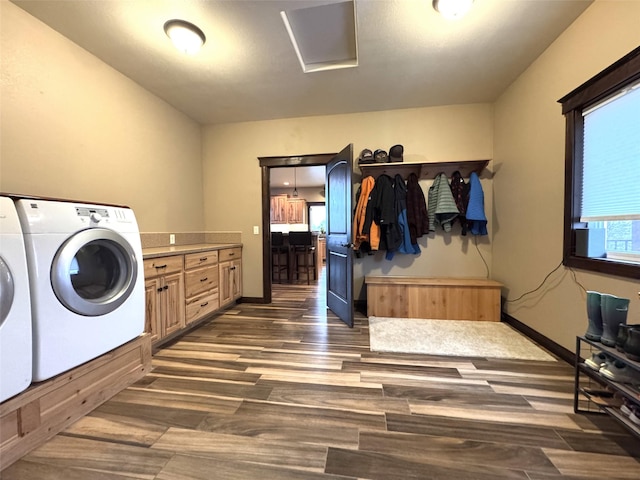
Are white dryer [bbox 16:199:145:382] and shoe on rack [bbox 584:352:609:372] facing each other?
yes

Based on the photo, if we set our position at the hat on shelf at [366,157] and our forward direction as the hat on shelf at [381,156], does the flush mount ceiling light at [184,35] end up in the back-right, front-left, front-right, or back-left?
back-right

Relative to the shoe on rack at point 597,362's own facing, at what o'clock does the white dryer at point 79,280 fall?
The white dryer is roughly at 12 o'clock from the shoe on rack.

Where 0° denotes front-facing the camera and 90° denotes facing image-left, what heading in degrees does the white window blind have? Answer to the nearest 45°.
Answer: approximately 45°

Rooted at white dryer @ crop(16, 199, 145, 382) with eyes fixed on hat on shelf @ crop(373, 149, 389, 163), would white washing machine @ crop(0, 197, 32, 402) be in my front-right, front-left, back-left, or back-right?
back-right

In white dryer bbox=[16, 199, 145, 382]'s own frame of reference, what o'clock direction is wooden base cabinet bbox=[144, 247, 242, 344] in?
The wooden base cabinet is roughly at 9 o'clock from the white dryer.

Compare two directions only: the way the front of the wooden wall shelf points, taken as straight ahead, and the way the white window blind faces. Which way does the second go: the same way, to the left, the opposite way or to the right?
to the right
